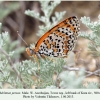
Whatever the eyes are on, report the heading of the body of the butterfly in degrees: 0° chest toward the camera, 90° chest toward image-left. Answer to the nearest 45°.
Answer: approximately 90°
